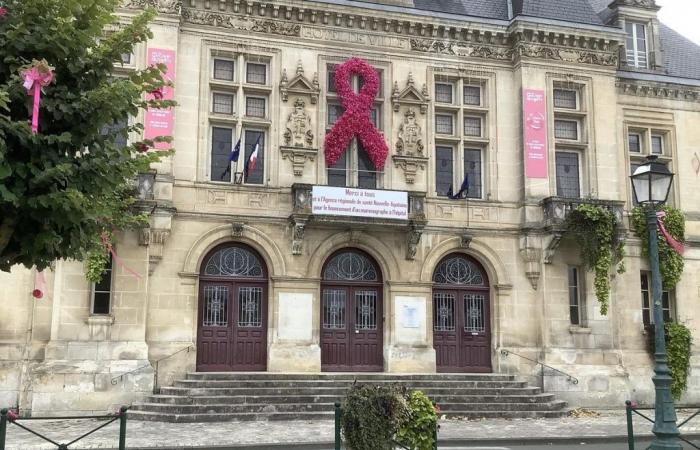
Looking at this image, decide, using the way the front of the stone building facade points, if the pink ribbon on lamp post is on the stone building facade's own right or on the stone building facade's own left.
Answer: on the stone building facade's own left

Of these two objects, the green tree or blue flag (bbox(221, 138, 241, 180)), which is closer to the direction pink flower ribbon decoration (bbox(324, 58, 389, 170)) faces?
the green tree

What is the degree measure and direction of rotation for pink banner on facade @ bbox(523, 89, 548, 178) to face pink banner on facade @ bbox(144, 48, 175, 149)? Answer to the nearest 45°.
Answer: approximately 45° to its right

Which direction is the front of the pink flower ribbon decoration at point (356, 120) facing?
toward the camera

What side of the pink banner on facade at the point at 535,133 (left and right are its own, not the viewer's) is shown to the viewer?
front

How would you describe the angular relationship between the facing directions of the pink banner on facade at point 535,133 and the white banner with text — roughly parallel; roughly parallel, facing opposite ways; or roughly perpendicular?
roughly parallel

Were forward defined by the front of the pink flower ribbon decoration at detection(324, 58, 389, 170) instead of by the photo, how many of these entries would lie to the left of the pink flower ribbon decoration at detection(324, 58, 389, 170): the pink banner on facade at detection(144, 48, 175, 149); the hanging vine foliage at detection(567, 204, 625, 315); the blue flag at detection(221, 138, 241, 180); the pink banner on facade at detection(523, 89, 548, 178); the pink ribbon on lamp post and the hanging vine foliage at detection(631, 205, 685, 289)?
4

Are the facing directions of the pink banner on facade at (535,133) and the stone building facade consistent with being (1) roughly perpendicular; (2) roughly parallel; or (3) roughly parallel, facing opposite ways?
roughly parallel

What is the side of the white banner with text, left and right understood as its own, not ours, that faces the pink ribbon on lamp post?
left

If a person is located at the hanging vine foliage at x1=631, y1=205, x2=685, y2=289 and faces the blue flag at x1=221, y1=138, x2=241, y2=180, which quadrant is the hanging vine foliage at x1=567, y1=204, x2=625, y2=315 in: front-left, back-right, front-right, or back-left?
front-left

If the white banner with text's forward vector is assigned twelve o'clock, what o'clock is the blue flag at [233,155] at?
The blue flag is roughly at 3 o'clock from the white banner with text.

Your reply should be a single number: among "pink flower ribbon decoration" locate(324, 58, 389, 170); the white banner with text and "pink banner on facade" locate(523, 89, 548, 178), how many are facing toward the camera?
3

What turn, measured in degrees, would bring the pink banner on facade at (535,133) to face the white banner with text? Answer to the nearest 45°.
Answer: approximately 45° to its right

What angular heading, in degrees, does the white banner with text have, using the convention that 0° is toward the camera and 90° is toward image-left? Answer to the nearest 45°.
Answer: approximately 0°

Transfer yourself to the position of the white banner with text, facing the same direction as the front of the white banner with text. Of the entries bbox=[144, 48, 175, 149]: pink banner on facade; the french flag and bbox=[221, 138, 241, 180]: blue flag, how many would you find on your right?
3

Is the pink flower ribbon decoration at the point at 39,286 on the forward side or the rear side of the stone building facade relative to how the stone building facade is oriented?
on the forward side

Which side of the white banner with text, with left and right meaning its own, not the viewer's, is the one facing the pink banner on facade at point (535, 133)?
left

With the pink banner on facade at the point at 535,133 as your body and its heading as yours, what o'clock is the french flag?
The french flag is roughly at 2 o'clock from the pink banner on facade.
